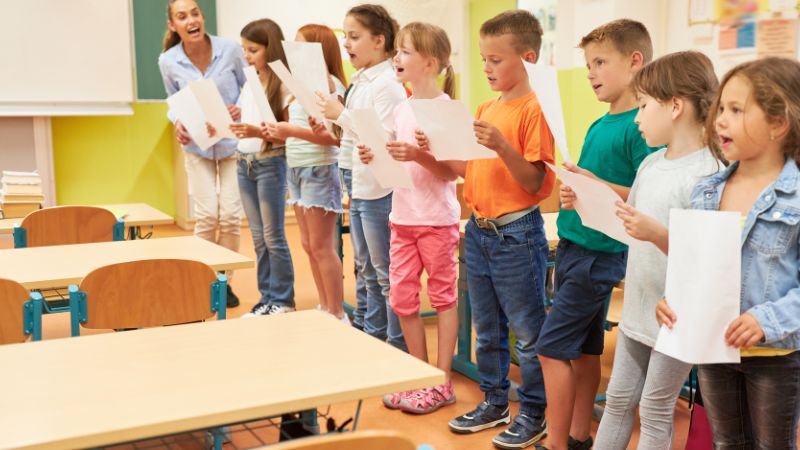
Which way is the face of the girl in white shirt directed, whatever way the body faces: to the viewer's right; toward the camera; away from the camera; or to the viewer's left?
to the viewer's left

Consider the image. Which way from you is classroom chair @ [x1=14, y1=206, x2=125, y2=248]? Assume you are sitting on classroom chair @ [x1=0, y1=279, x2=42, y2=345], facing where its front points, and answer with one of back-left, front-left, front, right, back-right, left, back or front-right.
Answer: front

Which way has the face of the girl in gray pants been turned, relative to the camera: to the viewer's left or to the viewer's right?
to the viewer's left

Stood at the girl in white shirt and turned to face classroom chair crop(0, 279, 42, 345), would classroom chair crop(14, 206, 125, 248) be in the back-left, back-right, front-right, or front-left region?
front-right

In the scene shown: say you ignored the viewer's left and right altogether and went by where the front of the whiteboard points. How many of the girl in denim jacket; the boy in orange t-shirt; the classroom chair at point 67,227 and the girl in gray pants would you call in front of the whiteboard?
4

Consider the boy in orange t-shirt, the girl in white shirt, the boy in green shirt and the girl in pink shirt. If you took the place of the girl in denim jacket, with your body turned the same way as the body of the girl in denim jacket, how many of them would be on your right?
4

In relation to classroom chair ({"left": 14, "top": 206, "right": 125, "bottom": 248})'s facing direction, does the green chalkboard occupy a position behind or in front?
in front

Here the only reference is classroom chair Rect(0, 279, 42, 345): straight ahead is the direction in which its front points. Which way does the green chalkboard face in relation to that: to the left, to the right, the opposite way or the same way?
the opposite way

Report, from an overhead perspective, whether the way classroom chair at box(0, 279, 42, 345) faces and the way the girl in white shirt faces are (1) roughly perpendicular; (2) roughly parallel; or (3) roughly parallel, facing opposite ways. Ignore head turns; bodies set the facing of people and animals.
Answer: roughly perpendicular

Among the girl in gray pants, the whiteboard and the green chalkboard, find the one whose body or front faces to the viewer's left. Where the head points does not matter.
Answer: the girl in gray pants

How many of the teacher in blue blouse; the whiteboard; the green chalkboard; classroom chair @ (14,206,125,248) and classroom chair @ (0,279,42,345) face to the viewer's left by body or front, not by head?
0

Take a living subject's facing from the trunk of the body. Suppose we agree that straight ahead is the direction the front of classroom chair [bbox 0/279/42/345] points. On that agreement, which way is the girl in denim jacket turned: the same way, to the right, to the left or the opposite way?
to the left

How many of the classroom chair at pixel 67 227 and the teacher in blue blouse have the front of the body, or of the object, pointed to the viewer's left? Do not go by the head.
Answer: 0

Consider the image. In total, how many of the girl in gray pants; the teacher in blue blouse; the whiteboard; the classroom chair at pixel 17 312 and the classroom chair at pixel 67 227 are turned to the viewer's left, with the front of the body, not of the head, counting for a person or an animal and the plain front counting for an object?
1

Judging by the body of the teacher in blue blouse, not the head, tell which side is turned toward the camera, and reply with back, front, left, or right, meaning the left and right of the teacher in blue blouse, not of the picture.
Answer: front

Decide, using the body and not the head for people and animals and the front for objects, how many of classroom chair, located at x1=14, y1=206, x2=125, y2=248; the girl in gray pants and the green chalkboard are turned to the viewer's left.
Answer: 1

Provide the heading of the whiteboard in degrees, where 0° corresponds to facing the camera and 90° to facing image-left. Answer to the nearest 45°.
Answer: approximately 0°

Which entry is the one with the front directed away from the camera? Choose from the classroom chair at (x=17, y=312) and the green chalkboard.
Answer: the classroom chair

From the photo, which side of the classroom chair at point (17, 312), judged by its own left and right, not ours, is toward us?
back

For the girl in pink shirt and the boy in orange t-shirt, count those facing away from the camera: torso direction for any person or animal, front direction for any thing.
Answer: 0
